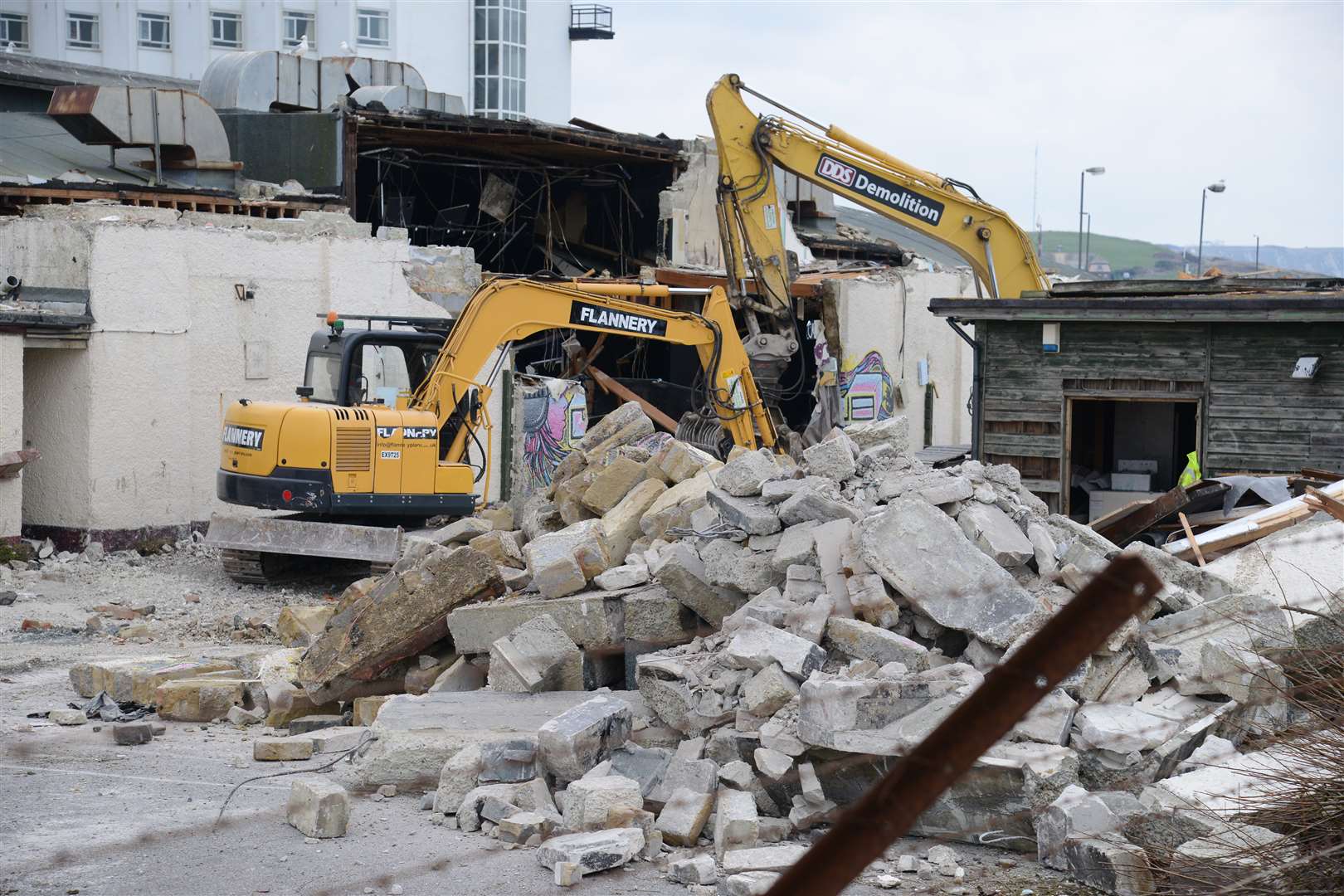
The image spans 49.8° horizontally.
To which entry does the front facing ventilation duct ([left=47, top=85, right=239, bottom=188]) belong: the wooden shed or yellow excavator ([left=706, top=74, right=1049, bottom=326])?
the yellow excavator

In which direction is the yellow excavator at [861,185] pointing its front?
to the viewer's left

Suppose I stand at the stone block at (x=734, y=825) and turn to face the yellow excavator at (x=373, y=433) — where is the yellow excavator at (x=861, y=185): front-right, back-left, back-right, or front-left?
front-right

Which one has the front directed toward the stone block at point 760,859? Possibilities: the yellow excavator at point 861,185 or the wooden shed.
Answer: the wooden shed

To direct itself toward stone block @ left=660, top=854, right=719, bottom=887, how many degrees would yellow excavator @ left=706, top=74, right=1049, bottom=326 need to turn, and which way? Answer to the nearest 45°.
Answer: approximately 90° to its left

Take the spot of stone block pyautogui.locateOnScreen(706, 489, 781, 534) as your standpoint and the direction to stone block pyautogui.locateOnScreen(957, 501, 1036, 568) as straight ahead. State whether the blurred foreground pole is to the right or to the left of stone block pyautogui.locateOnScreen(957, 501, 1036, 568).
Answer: right

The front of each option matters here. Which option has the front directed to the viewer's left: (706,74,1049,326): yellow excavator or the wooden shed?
the yellow excavator

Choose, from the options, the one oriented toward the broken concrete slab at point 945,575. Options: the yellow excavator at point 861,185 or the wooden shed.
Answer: the wooden shed

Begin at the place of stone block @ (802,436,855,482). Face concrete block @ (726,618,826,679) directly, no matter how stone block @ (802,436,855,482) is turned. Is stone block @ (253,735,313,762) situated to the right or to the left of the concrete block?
right

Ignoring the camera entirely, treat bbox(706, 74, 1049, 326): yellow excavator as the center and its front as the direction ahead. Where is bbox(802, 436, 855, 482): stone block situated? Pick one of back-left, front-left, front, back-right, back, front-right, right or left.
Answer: left

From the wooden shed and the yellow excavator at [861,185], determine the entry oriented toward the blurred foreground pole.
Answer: the wooden shed

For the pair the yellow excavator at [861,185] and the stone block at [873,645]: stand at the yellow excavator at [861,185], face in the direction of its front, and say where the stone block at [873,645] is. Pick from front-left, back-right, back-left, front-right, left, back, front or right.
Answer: left

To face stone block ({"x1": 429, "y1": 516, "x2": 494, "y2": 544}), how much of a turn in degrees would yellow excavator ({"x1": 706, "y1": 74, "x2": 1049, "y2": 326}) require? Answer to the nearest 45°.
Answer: approximately 45° to its left

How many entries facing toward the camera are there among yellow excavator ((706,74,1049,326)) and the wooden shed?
1

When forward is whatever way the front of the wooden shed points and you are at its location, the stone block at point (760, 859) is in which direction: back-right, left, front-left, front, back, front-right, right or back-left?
front

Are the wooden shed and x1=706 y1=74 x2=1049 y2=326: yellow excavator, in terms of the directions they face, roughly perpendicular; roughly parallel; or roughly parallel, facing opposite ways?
roughly perpendicular

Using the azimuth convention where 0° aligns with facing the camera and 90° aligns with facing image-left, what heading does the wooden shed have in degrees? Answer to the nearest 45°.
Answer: approximately 0°

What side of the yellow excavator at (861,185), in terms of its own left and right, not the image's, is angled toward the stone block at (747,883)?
left
